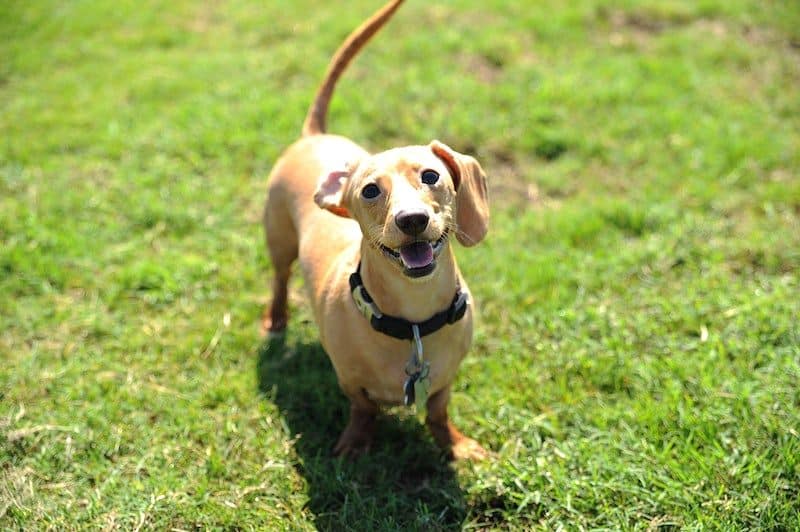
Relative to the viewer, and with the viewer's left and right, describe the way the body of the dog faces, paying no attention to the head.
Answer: facing the viewer and to the right of the viewer
